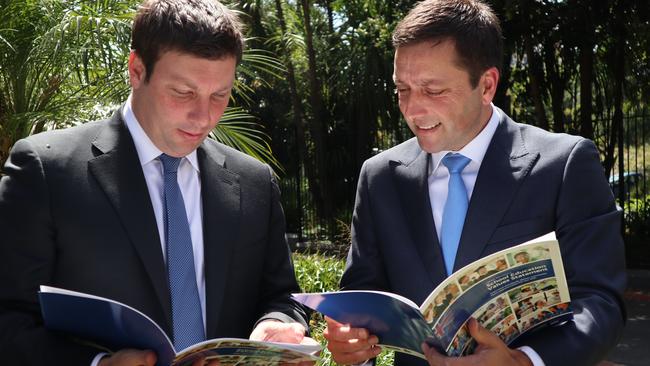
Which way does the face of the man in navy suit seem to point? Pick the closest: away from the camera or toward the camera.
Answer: toward the camera

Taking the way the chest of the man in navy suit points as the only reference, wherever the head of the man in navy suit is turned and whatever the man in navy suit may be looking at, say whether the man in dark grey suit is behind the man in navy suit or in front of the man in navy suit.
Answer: in front

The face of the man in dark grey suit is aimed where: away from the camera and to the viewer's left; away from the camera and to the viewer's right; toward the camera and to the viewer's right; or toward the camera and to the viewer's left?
toward the camera and to the viewer's right

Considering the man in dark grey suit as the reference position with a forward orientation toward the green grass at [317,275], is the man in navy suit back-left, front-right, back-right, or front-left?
front-right

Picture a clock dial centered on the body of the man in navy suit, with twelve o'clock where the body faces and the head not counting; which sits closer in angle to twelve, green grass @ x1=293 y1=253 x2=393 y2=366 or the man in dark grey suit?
the man in dark grey suit

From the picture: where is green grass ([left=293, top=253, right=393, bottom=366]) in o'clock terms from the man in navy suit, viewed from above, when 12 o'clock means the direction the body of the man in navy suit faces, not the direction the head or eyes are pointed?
The green grass is roughly at 4 o'clock from the man in navy suit.

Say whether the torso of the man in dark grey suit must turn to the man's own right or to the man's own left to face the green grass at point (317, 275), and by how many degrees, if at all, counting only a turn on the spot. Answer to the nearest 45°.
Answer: approximately 135° to the man's own left

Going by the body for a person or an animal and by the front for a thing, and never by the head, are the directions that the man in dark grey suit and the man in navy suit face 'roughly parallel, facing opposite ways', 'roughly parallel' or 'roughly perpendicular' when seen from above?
roughly perpendicular

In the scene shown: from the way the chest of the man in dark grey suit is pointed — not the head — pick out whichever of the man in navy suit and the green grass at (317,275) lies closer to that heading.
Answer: the man in navy suit

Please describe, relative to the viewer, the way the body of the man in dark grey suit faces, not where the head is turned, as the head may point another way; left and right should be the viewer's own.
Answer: facing the viewer and to the right of the viewer

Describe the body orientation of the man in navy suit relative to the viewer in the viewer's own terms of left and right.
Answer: facing the viewer and to the left of the viewer
